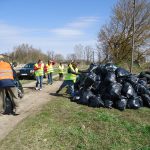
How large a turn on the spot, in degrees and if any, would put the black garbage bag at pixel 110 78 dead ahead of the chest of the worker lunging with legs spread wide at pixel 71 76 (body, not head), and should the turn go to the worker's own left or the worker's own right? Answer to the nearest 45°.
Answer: approximately 45° to the worker's own right

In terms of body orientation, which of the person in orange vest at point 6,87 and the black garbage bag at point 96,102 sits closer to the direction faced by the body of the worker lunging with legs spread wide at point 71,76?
the black garbage bag

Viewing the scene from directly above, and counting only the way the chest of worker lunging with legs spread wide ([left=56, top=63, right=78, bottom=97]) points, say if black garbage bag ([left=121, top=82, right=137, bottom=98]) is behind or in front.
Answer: in front

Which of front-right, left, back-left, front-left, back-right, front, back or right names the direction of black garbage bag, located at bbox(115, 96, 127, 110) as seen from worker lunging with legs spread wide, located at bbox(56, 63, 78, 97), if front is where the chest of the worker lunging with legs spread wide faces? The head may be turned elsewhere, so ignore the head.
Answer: front-right

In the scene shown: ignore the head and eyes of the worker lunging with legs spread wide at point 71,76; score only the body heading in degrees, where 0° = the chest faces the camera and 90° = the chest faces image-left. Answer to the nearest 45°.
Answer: approximately 270°

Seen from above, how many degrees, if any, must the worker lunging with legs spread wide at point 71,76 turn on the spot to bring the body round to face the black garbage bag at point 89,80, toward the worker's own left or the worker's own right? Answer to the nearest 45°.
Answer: approximately 45° to the worker's own right

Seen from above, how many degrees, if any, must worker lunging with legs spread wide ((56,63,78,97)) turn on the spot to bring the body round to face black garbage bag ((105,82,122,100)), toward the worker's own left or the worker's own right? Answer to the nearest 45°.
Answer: approximately 45° to the worker's own right

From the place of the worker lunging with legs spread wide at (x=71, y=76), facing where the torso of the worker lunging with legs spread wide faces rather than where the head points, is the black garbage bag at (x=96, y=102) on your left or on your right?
on your right

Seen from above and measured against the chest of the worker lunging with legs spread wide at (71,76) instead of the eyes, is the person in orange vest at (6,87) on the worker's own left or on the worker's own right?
on the worker's own right

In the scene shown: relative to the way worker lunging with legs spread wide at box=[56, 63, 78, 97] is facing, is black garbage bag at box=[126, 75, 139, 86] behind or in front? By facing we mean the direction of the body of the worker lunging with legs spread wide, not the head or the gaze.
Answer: in front
